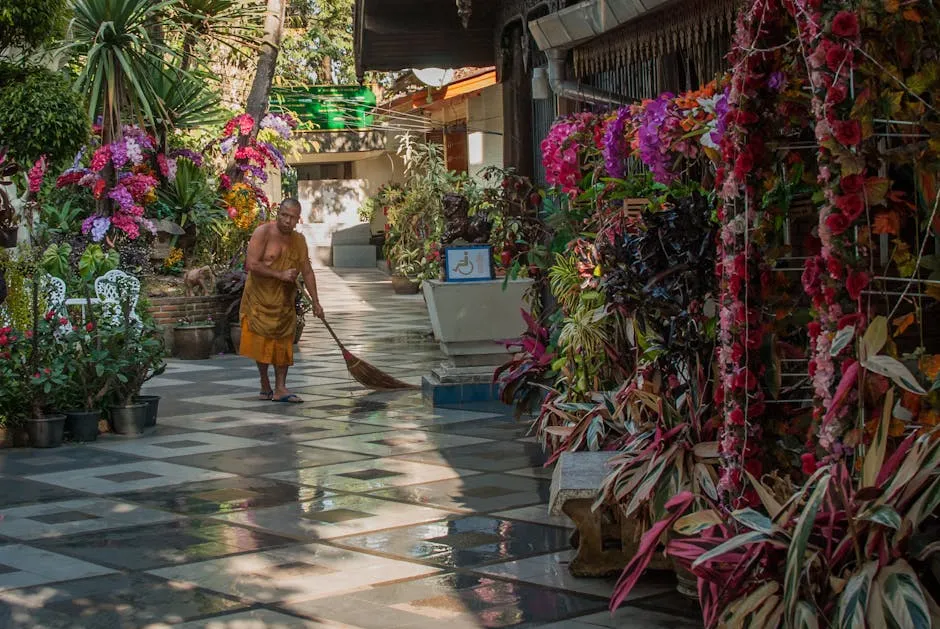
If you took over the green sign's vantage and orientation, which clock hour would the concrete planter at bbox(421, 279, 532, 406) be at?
The concrete planter is roughly at 12 o'clock from the green sign.

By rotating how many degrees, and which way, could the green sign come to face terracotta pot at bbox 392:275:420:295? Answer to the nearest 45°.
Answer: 0° — it already faces it

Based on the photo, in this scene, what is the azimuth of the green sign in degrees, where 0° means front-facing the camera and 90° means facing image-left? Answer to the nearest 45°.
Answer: approximately 0°

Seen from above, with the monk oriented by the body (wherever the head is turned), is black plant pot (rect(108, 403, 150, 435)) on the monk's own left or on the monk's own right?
on the monk's own right

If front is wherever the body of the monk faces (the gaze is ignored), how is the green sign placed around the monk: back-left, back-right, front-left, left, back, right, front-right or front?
back-left

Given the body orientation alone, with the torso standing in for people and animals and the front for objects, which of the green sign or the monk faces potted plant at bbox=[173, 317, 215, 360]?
the green sign

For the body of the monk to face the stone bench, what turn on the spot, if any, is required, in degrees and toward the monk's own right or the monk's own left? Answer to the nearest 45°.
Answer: approximately 45° to the monk's own right

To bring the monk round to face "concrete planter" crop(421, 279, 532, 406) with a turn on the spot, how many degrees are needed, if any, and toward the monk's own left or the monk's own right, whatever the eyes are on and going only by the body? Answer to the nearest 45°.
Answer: approximately 45° to the monk's own left

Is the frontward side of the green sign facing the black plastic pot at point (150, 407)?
yes

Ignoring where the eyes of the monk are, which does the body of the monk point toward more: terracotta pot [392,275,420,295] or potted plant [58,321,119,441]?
the potted plant
